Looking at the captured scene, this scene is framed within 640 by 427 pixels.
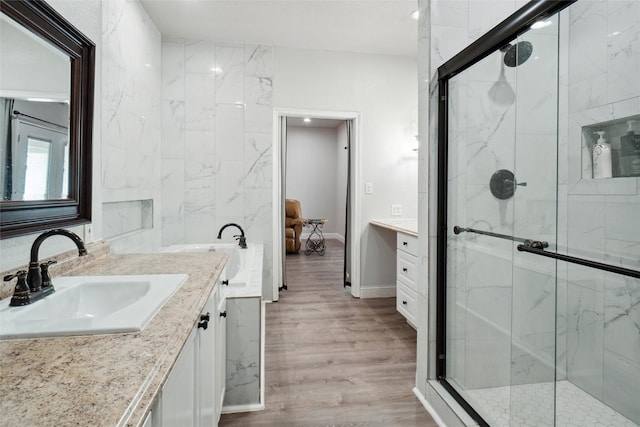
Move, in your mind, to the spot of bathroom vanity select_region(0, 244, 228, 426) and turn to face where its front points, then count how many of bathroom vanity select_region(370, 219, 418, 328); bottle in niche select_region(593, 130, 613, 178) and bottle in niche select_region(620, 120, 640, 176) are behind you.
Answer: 0

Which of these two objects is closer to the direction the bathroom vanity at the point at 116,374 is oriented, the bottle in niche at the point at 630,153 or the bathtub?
the bottle in niche

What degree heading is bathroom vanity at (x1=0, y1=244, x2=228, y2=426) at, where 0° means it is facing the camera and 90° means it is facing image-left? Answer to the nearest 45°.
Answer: approximately 270°

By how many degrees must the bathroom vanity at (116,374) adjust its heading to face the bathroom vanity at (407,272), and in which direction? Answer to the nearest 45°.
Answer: approximately 45° to its left

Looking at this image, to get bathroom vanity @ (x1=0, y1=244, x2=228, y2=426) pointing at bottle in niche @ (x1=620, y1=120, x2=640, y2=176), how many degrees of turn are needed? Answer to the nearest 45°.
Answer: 0° — it already faces it

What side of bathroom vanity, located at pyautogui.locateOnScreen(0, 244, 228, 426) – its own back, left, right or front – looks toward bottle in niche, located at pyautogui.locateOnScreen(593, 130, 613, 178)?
front
